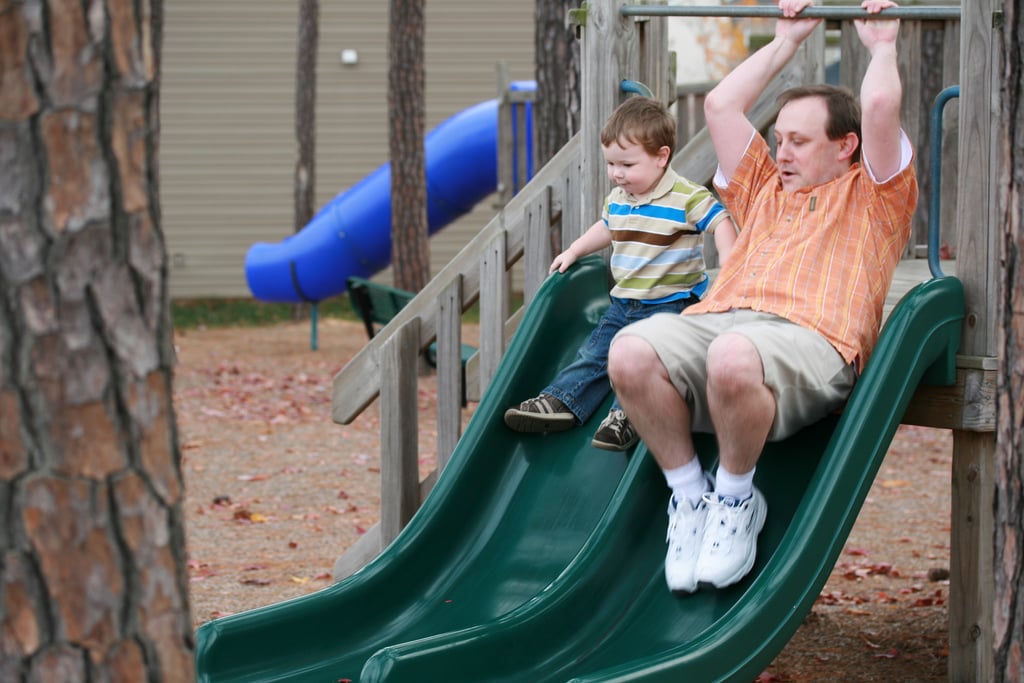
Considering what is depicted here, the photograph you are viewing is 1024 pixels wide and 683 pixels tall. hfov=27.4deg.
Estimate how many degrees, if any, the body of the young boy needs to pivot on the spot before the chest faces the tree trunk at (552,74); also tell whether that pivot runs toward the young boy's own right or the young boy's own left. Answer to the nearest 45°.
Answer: approximately 135° to the young boy's own right

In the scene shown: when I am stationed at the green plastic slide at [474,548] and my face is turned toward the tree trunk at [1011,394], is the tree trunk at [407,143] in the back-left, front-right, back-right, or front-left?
back-left

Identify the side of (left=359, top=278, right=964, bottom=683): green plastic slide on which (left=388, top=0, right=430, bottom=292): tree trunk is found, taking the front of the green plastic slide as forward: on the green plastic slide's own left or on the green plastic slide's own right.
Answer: on the green plastic slide's own right

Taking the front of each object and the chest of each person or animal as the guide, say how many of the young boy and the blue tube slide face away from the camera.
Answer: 0

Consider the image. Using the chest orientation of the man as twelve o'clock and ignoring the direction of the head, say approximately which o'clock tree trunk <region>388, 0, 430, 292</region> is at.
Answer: The tree trunk is roughly at 4 o'clock from the man.

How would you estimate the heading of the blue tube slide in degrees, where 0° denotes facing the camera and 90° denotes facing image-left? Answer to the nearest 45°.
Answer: approximately 90°

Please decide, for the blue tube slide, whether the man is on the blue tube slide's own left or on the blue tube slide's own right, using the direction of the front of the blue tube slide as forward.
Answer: on the blue tube slide's own left

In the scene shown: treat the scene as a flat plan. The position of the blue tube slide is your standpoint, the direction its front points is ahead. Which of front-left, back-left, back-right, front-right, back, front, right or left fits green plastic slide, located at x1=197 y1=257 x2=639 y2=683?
left

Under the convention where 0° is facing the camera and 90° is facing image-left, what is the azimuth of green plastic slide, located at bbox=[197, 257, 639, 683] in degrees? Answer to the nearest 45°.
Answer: approximately 45°

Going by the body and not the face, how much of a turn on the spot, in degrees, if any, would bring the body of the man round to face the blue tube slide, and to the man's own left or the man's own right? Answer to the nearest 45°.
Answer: approximately 135° to the man's own right

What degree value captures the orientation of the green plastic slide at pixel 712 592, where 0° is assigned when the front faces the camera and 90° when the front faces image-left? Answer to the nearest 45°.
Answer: approximately 45°

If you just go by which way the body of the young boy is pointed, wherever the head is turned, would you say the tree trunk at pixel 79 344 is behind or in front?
in front
